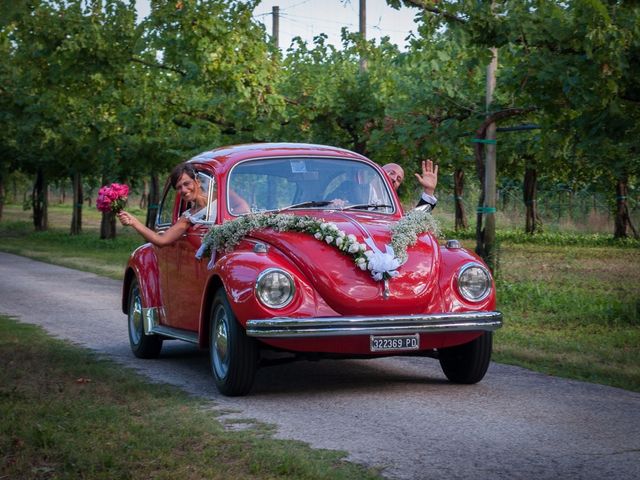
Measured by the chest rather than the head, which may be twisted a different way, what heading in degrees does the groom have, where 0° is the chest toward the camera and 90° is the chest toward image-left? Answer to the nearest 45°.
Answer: approximately 315°

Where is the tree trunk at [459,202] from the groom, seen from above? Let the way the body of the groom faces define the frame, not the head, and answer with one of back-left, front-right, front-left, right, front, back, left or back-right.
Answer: back-left

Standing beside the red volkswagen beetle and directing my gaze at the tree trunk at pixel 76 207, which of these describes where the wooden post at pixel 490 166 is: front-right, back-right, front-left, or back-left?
front-right

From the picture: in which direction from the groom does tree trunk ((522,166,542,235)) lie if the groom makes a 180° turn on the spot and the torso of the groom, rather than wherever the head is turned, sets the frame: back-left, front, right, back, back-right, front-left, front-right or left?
front-right

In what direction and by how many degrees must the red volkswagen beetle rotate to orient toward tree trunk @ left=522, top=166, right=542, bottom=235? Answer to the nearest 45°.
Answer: approximately 135° to its left

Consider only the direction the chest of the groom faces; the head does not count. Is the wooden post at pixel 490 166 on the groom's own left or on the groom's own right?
on the groom's own left

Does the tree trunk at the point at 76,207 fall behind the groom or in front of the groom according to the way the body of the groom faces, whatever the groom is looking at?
behind

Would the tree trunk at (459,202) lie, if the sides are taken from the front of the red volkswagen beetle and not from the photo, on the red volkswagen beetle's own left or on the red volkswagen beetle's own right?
on the red volkswagen beetle's own left

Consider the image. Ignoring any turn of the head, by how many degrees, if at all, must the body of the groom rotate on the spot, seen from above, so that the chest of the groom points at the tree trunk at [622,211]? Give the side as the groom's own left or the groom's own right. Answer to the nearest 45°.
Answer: approximately 135° to the groom's own left

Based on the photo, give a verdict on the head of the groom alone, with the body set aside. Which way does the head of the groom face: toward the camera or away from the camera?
toward the camera

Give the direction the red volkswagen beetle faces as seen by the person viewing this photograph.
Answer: facing the viewer and to the right of the viewer
